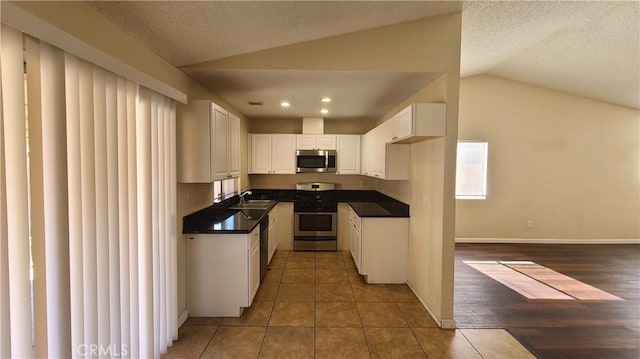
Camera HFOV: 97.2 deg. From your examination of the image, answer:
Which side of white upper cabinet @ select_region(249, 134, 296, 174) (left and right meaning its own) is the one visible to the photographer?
front

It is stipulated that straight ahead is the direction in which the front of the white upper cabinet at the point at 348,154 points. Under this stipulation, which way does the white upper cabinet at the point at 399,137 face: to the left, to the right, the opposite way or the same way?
to the right

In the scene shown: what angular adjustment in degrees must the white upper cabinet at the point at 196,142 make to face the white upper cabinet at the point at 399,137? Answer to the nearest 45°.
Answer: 0° — it already faces it

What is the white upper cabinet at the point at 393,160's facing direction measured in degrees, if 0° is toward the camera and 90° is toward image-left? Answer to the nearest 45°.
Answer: approximately 90°

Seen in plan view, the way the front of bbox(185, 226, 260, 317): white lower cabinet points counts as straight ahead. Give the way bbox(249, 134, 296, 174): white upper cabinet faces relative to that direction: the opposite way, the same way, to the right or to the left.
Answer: to the right

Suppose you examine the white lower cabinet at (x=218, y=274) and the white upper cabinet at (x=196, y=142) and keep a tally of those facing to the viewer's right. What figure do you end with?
2

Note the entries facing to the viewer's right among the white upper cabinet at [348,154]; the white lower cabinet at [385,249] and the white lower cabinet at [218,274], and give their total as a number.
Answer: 1

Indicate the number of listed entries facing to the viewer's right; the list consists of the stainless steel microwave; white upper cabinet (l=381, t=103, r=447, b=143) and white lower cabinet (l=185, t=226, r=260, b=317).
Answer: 1

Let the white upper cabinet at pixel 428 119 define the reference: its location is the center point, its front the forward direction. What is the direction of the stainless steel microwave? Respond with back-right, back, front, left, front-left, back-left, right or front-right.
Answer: front-right

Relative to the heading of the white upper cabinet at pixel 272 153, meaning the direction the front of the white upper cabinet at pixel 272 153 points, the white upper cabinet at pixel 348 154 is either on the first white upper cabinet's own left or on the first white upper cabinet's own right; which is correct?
on the first white upper cabinet's own left

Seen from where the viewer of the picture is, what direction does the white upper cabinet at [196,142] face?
facing to the right of the viewer

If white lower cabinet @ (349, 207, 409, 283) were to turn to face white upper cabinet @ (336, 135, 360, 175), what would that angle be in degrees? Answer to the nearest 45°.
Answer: approximately 45° to its right

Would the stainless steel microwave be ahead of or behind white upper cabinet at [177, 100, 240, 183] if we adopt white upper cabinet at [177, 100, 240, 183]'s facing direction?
ahead

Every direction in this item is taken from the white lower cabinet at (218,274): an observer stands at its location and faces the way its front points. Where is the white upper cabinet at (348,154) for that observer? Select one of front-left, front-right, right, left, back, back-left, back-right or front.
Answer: front-left

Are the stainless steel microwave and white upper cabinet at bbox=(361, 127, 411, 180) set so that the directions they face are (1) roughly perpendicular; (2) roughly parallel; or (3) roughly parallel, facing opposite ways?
roughly perpendicular

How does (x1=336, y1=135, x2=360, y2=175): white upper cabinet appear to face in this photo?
toward the camera

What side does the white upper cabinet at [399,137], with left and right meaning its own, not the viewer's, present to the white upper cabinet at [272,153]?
front

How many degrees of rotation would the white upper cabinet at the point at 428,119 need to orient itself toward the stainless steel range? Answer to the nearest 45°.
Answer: approximately 45° to its right

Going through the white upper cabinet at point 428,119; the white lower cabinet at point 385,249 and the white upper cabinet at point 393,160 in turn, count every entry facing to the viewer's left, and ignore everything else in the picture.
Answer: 3

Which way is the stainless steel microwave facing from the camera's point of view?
toward the camera

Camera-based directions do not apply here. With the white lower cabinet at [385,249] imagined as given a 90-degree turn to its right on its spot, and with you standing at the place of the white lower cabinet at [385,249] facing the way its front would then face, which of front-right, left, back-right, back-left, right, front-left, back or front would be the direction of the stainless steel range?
front-left
